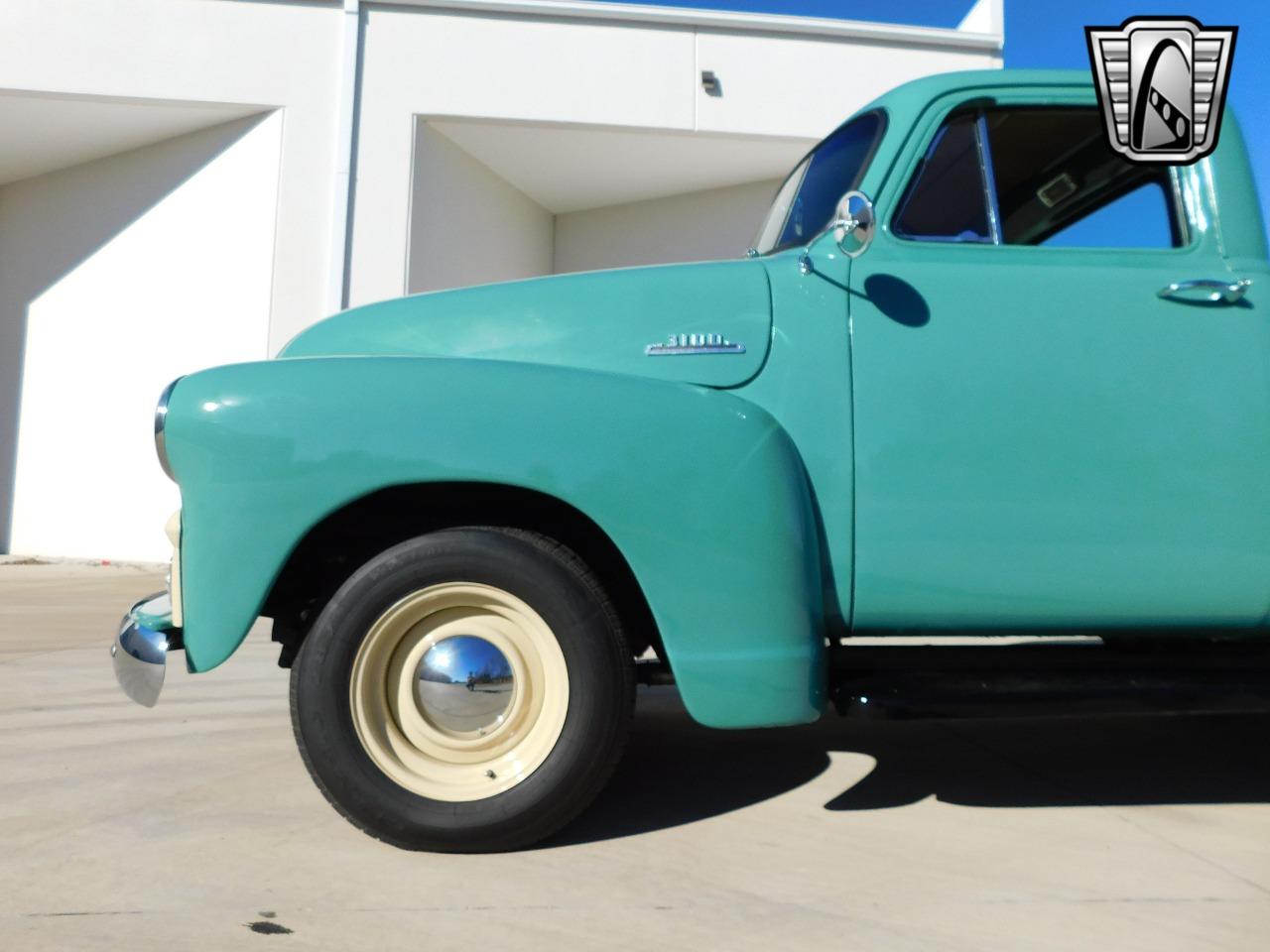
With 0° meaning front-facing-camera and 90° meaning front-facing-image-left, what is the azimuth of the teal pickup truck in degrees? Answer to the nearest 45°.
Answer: approximately 90°
